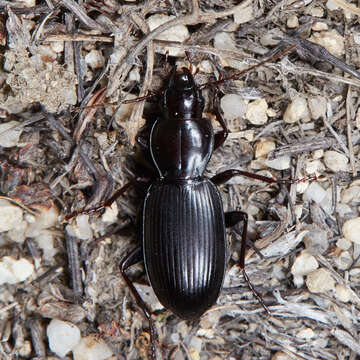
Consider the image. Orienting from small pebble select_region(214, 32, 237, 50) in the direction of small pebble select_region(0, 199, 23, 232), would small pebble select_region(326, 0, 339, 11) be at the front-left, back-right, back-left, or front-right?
back-left

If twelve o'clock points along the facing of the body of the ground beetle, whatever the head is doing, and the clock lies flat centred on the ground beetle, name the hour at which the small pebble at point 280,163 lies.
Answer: The small pebble is roughly at 2 o'clock from the ground beetle.

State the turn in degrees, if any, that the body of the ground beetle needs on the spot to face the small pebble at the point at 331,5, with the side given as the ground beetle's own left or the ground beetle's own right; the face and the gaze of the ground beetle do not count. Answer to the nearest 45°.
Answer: approximately 45° to the ground beetle's own right

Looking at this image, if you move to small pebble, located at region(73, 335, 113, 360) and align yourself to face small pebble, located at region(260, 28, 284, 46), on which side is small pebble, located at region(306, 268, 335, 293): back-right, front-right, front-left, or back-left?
front-right

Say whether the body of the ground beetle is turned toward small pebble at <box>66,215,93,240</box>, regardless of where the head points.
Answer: no

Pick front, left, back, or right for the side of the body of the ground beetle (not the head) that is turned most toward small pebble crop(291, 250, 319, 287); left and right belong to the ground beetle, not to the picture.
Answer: right

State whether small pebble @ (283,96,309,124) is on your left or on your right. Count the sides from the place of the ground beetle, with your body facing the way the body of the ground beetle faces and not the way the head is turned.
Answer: on your right

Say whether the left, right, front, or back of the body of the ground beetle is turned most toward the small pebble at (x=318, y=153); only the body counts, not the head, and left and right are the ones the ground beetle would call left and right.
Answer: right

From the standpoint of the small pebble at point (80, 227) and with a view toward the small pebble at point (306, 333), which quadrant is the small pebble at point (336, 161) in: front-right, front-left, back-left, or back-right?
front-left

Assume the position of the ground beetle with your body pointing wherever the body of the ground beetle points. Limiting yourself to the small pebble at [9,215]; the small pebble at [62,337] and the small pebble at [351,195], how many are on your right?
1

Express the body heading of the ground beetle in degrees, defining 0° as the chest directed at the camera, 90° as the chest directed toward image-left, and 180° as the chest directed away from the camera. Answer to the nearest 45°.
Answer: approximately 180°

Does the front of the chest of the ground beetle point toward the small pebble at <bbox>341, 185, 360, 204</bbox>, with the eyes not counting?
no

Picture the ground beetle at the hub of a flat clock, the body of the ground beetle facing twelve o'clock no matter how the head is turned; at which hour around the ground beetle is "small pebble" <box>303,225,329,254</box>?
The small pebble is roughly at 3 o'clock from the ground beetle.
